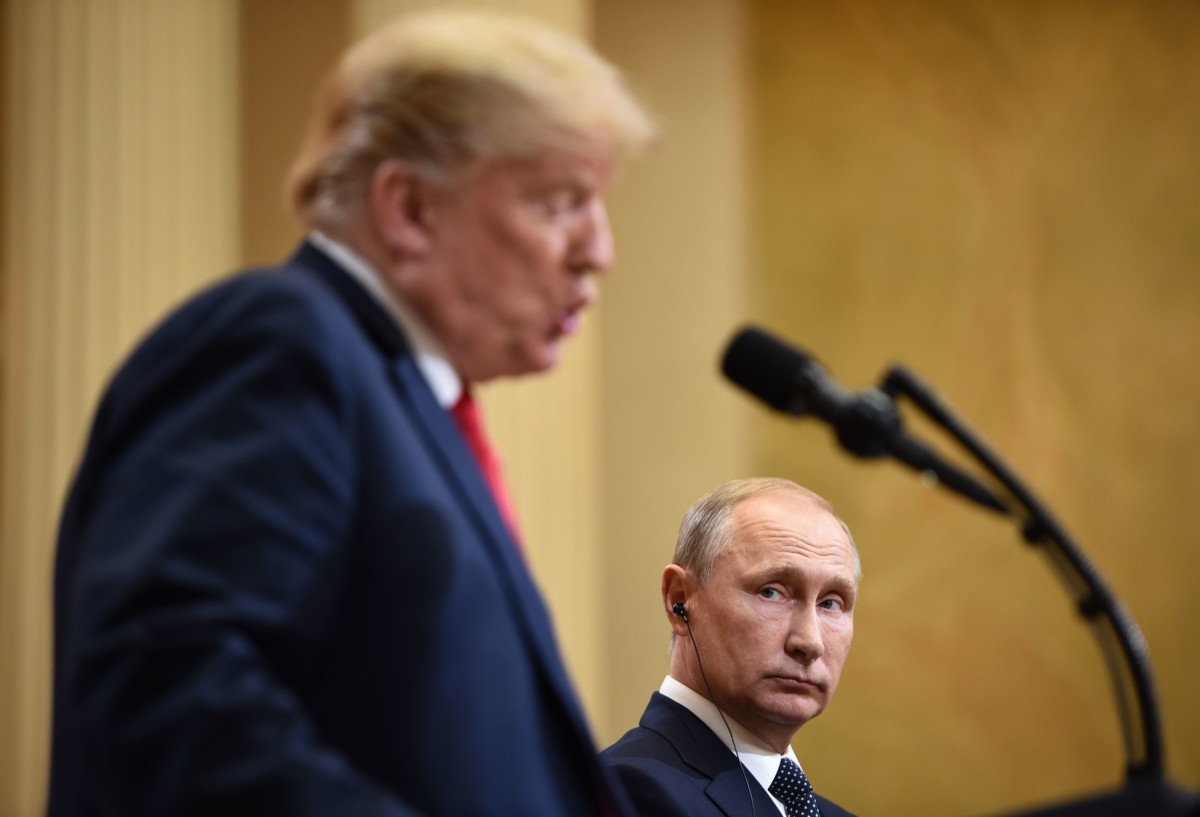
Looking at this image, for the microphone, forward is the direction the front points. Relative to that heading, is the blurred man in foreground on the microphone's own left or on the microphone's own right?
on the microphone's own left

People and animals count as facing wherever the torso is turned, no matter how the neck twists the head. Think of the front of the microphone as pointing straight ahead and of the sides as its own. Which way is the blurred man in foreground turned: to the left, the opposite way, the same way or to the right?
the opposite way

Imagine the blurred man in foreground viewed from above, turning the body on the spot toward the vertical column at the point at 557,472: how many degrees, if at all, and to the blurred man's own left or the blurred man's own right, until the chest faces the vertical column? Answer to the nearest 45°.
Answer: approximately 90° to the blurred man's own left

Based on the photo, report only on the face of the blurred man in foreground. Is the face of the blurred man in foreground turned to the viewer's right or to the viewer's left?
to the viewer's right

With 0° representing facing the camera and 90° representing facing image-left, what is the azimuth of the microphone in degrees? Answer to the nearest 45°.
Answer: approximately 90°

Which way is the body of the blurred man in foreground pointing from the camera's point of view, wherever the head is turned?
to the viewer's right

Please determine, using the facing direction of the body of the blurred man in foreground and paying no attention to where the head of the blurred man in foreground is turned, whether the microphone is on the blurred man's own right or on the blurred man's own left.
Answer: on the blurred man's own left

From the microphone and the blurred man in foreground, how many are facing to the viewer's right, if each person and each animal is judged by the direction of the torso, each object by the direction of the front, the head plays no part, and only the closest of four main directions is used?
1
